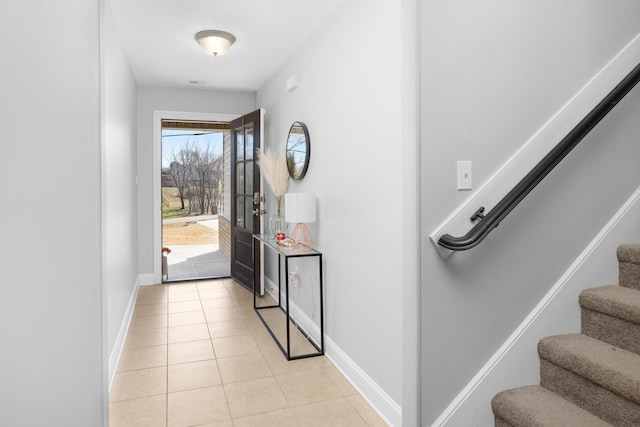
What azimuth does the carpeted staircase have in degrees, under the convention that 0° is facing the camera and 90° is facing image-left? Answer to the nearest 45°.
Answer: approximately 45°

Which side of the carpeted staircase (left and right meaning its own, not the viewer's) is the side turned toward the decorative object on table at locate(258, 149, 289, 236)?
right

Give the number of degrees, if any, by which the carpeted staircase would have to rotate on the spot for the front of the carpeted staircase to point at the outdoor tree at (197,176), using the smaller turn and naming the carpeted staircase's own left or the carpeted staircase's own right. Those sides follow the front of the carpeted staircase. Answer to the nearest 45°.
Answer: approximately 90° to the carpeted staircase's own right

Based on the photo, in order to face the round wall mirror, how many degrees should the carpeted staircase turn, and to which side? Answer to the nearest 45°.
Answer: approximately 90° to its right

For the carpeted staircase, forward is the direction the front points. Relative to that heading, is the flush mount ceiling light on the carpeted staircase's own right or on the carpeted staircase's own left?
on the carpeted staircase's own right

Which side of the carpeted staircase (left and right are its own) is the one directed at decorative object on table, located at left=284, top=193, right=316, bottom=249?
right
